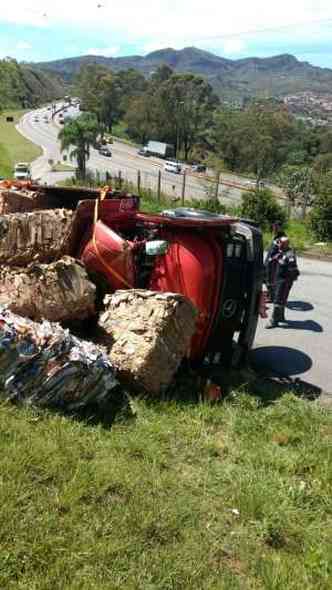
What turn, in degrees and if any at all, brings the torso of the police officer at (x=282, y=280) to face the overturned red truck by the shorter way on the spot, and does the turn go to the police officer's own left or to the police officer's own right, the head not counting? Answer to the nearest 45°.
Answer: approximately 45° to the police officer's own left

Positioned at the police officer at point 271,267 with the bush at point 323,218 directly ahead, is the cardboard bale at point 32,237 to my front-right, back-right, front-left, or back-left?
back-left

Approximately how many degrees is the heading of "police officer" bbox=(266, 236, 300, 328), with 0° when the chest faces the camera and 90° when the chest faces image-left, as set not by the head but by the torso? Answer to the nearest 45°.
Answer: approximately 45°

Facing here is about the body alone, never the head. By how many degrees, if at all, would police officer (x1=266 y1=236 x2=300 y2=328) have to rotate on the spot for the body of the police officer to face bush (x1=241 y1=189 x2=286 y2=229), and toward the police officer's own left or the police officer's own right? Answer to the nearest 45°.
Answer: approximately 135° to the police officer's own right

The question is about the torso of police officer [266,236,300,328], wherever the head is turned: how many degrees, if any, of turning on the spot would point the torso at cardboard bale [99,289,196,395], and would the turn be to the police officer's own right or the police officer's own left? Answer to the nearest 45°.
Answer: approximately 45° to the police officer's own left

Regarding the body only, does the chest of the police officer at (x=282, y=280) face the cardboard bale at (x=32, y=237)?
yes

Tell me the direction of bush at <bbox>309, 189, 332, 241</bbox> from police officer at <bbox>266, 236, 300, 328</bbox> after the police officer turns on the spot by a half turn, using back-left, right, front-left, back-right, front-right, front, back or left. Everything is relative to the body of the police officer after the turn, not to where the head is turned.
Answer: front-left
